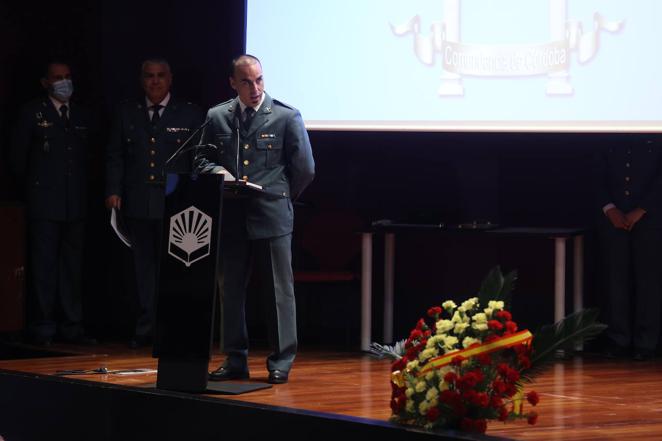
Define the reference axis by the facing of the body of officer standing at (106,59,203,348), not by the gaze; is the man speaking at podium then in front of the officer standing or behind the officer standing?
in front

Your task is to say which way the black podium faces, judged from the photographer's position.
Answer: facing the viewer and to the left of the viewer

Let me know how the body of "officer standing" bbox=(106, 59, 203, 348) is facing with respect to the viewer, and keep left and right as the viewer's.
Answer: facing the viewer

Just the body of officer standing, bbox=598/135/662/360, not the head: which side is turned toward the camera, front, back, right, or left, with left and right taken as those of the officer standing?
front

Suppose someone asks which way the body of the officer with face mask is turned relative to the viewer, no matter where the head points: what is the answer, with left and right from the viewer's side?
facing the viewer and to the right of the viewer

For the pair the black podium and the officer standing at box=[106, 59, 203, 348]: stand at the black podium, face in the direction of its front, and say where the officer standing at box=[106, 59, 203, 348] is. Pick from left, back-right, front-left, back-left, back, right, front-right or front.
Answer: back-right

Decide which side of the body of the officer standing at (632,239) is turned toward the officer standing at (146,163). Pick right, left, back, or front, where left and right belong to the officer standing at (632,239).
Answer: right

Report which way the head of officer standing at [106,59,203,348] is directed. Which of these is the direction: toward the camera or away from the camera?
toward the camera

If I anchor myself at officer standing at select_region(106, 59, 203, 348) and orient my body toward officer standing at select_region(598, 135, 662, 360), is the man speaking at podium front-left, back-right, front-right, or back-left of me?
front-right

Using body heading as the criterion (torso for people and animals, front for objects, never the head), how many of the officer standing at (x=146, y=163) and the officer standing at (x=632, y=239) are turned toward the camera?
2

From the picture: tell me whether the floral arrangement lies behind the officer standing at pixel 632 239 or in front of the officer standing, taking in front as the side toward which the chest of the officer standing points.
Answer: in front
